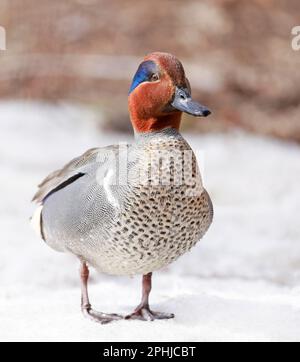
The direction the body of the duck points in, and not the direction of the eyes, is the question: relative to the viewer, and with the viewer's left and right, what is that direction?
facing the viewer and to the right of the viewer
